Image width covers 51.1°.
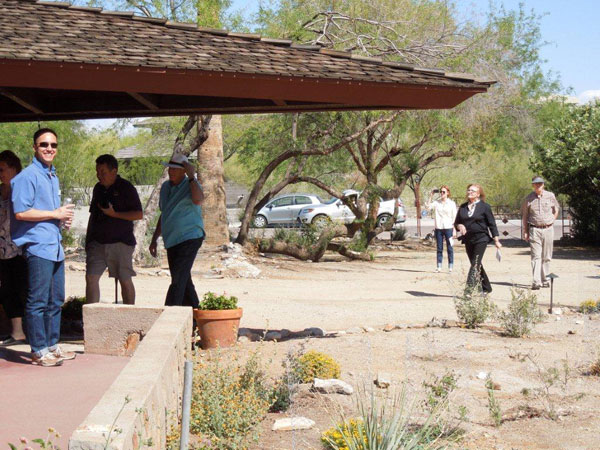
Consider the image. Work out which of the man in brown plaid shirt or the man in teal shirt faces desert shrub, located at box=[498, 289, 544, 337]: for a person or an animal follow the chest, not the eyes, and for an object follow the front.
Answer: the man in brown plaid shirt

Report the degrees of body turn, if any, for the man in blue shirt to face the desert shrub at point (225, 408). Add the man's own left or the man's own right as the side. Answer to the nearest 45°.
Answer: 0° — they already face it

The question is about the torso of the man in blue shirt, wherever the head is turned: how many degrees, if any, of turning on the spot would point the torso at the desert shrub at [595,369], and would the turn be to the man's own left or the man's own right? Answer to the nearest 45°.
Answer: approximately 45° to the man's own left

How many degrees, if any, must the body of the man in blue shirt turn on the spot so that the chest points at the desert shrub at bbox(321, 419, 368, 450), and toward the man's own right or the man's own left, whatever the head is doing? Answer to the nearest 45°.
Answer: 0° — they already face it

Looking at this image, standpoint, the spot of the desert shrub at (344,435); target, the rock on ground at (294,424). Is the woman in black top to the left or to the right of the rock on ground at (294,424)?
right

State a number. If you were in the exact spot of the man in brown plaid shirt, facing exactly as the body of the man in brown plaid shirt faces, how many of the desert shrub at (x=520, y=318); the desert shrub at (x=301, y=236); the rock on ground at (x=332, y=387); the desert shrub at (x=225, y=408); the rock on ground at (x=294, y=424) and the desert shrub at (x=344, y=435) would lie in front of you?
5

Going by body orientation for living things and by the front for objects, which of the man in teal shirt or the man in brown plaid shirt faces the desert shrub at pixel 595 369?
the man in brown plaid shirt

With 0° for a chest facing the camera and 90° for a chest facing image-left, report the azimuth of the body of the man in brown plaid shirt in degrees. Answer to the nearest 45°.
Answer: approximately 0°

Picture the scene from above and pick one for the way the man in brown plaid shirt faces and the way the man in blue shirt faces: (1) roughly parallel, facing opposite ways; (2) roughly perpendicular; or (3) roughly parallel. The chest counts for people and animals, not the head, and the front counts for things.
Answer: roughly perpendicular

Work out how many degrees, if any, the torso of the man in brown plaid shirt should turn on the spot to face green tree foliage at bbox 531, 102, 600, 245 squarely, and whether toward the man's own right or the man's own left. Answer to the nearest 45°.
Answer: approximately 180°
